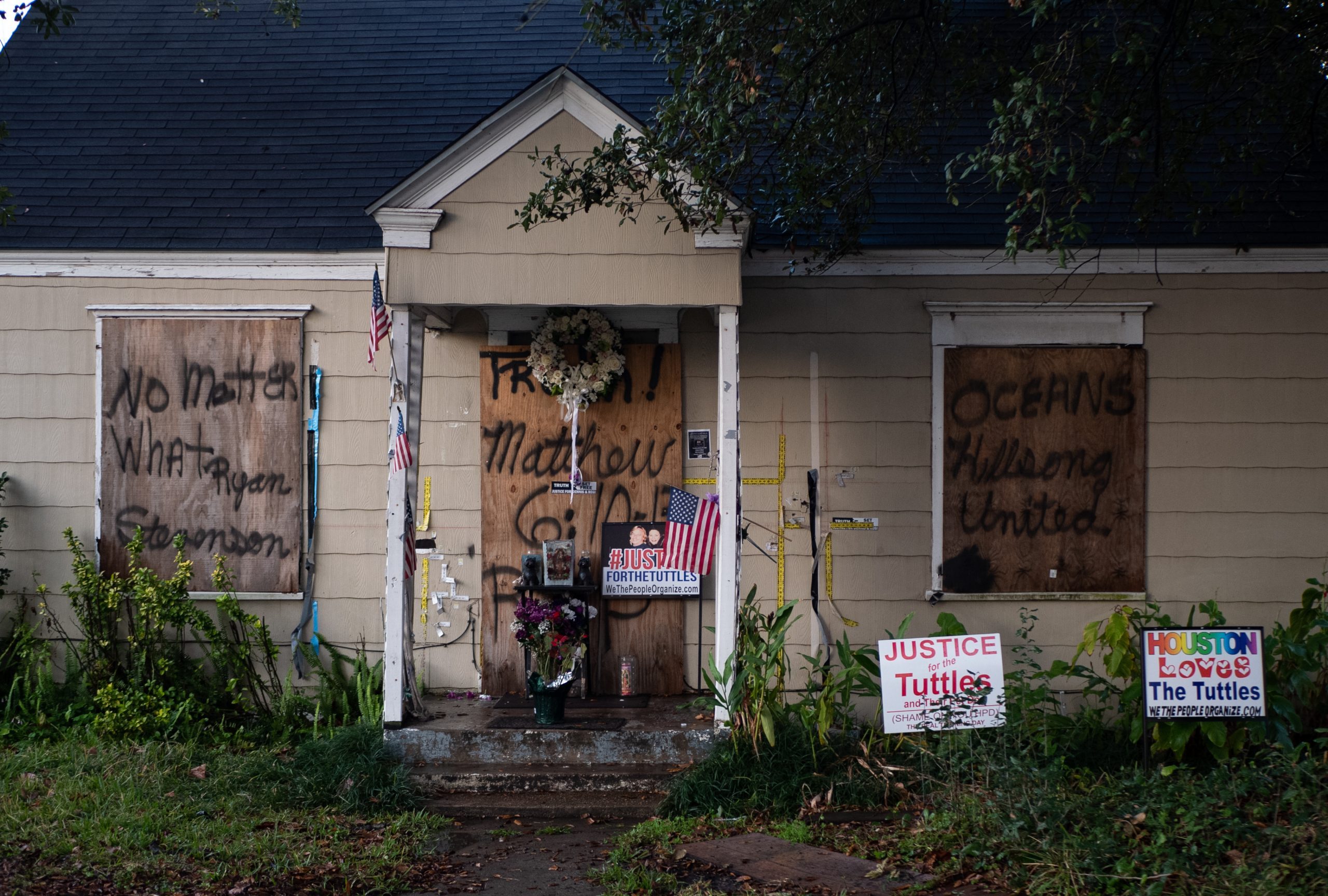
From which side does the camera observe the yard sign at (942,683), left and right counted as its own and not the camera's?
front

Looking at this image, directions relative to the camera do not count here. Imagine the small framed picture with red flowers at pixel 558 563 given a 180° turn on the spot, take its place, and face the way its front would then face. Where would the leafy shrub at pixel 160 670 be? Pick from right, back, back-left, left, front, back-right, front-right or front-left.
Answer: left

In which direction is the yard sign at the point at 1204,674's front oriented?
toward the camera

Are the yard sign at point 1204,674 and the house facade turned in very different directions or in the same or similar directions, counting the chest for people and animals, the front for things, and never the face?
same or similar directions

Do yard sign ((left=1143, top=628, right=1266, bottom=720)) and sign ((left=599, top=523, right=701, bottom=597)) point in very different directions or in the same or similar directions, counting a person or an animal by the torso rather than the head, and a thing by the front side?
same or similar directions

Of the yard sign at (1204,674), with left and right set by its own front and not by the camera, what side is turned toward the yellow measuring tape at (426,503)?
right

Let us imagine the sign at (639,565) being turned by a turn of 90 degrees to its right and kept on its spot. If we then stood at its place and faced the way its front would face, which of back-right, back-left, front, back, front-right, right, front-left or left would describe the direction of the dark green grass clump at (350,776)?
front-left

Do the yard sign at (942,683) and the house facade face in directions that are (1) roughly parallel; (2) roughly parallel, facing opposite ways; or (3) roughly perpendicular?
roughly parallel

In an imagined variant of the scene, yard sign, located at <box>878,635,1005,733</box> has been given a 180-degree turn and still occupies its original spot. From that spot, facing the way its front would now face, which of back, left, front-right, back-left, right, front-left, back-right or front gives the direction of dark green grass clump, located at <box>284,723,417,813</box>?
left

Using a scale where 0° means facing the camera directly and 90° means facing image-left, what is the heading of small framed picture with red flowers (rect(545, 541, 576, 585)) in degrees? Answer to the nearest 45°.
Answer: approximately 0°

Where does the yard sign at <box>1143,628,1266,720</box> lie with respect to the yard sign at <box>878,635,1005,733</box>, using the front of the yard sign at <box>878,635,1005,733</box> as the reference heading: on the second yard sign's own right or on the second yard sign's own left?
on the second yard sign's own left

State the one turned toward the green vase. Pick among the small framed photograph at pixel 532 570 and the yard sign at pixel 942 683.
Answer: the small framed photograph

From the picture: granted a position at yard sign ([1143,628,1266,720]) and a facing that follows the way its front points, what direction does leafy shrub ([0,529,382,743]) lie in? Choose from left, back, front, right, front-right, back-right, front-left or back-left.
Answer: right

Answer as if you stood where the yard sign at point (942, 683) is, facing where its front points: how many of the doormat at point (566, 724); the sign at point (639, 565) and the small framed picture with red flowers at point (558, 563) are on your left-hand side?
0

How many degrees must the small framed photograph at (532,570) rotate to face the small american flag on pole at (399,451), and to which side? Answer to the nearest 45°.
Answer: approximately 45° to its right

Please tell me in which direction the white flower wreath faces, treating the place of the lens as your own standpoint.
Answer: facing the viewer

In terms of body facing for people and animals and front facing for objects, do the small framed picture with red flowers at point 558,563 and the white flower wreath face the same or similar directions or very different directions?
same or similar directions

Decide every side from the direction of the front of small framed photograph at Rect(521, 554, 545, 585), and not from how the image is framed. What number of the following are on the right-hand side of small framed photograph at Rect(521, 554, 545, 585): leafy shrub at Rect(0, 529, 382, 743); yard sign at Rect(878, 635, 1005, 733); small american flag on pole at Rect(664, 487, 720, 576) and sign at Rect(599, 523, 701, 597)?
1
